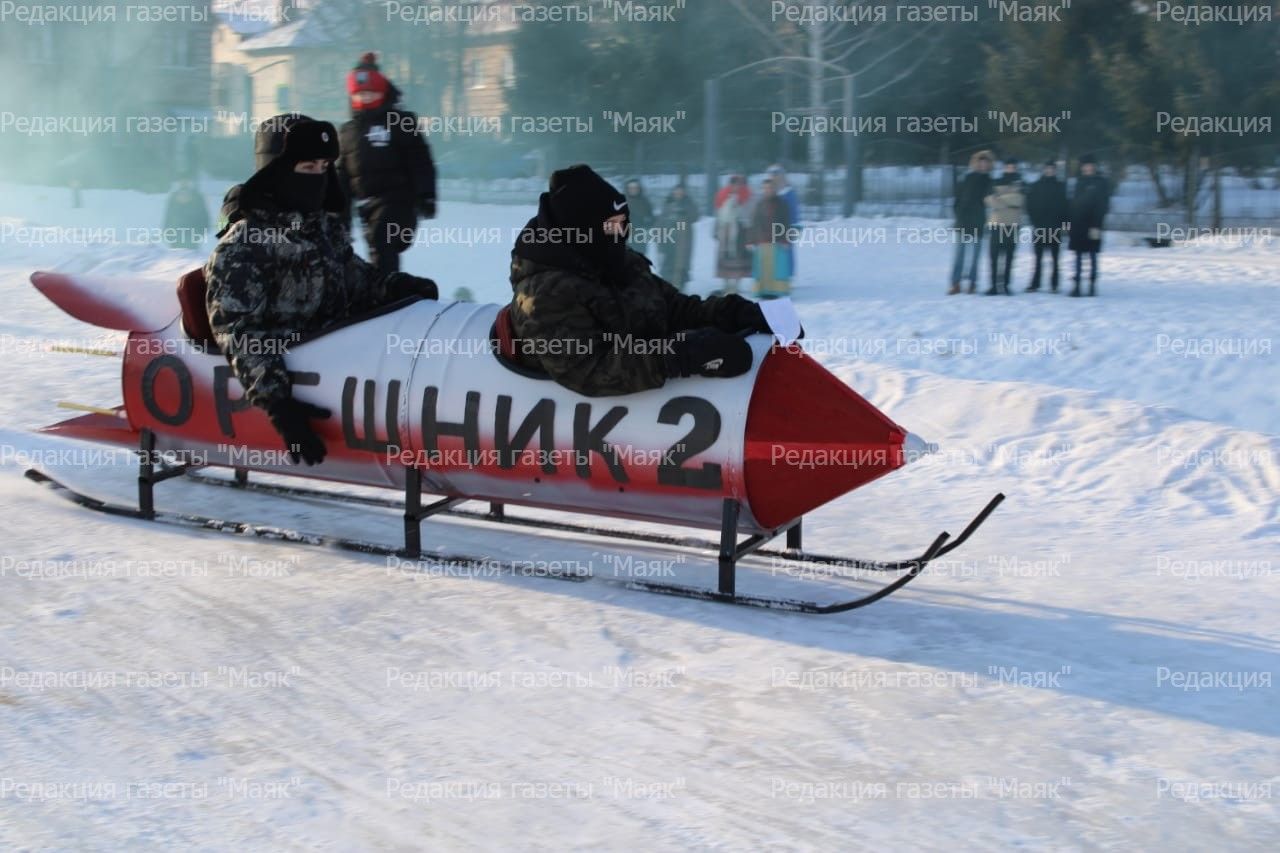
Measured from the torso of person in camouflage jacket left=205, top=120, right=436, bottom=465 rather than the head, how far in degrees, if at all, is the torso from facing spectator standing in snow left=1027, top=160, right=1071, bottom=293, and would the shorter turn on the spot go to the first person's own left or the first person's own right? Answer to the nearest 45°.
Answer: approximately 90° to the first person's own left

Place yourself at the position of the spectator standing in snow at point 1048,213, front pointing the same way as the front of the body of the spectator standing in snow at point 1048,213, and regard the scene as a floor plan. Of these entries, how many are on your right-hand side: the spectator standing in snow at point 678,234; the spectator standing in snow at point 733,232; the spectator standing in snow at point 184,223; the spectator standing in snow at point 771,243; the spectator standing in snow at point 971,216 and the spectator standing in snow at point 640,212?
6

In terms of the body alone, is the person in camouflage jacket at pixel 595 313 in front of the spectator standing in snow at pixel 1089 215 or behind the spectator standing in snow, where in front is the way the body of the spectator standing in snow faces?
in front

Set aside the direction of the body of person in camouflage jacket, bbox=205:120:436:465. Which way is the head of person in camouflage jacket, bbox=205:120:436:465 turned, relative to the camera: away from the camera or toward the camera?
toward the camera

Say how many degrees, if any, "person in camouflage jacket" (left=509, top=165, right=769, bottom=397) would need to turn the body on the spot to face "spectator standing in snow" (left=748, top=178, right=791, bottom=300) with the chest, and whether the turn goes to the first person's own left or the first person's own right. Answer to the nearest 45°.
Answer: approximately 90° to the first person's own left

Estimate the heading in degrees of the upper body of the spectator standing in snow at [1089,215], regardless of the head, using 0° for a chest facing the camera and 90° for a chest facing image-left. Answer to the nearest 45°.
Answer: approximately 0°

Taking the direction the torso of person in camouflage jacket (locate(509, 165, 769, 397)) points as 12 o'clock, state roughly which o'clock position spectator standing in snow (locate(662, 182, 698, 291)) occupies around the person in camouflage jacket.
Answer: The spectator standing in snow is roughly at 9 o'clock from the person in camouflage jacket.

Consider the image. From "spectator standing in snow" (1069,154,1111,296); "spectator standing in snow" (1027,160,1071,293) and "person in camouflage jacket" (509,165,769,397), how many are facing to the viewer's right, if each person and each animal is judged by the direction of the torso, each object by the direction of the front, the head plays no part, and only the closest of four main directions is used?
1

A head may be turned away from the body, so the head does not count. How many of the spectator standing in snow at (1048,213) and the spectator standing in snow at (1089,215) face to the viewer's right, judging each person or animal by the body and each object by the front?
0

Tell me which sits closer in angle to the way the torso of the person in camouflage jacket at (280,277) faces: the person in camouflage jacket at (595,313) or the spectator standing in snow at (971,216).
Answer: the person in camouflage jacket

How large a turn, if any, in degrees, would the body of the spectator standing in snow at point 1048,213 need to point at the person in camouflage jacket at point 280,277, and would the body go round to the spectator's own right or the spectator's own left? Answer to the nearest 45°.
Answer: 0° — they already face them

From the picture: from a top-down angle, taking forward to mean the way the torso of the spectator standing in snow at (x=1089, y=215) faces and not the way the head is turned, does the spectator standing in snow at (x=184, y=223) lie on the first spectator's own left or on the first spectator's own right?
on the first spectator's own right

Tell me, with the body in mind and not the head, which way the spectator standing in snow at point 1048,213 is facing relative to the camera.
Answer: toward the camera

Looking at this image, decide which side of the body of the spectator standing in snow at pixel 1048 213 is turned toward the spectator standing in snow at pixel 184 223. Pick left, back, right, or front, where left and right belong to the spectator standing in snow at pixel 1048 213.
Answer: right

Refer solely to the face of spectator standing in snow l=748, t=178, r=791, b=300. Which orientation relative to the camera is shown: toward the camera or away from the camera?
toward the camera

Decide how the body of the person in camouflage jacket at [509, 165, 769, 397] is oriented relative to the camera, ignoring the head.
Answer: to the viewer's right
